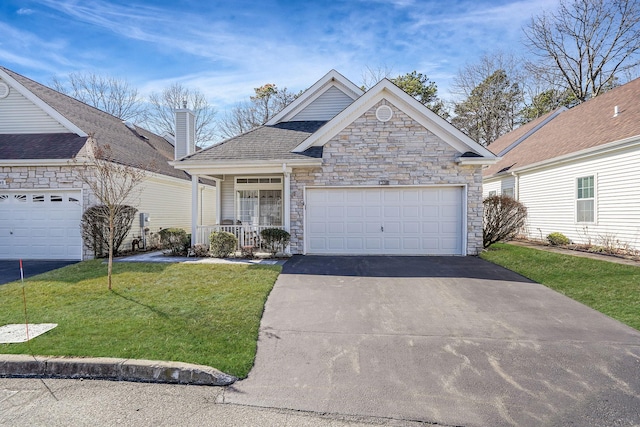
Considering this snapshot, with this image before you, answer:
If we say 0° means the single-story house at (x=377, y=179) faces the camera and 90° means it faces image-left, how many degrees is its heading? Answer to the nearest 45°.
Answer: approximately 0°

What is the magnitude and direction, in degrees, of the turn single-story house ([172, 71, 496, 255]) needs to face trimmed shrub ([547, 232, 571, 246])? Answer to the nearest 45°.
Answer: approximately 90° to its left

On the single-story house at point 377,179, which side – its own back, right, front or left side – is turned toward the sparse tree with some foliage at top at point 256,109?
back

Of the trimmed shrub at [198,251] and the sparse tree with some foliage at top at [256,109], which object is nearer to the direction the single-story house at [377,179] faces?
the trimmed shrub

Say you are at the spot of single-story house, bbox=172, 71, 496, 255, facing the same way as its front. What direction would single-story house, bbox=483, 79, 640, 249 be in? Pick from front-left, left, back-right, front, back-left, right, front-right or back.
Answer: left

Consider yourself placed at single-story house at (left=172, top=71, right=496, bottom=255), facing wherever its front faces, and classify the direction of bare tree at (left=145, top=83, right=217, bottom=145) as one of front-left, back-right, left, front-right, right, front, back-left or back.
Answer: back-right

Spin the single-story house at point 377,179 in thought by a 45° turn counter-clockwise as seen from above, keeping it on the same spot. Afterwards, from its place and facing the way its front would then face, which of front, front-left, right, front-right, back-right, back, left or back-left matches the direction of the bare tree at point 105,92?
back

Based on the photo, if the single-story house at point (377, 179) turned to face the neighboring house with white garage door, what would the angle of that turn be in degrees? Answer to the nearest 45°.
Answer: approximately 90° to its right

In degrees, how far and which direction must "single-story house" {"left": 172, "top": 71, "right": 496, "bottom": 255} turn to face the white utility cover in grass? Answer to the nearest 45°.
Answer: approximately 45° to its right

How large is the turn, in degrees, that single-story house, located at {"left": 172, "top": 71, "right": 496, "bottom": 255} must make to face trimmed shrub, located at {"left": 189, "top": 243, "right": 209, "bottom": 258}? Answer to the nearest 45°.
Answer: approximately 90° to its right

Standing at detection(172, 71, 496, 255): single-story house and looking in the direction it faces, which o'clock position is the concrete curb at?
The concrete curb is roughly at 1 o'clock from the single-story house.

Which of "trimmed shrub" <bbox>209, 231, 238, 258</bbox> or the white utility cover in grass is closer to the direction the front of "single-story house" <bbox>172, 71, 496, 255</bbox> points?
the white utility cover in grass

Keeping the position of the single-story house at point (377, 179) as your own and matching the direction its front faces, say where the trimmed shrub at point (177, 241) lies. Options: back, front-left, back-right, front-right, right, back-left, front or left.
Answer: right
